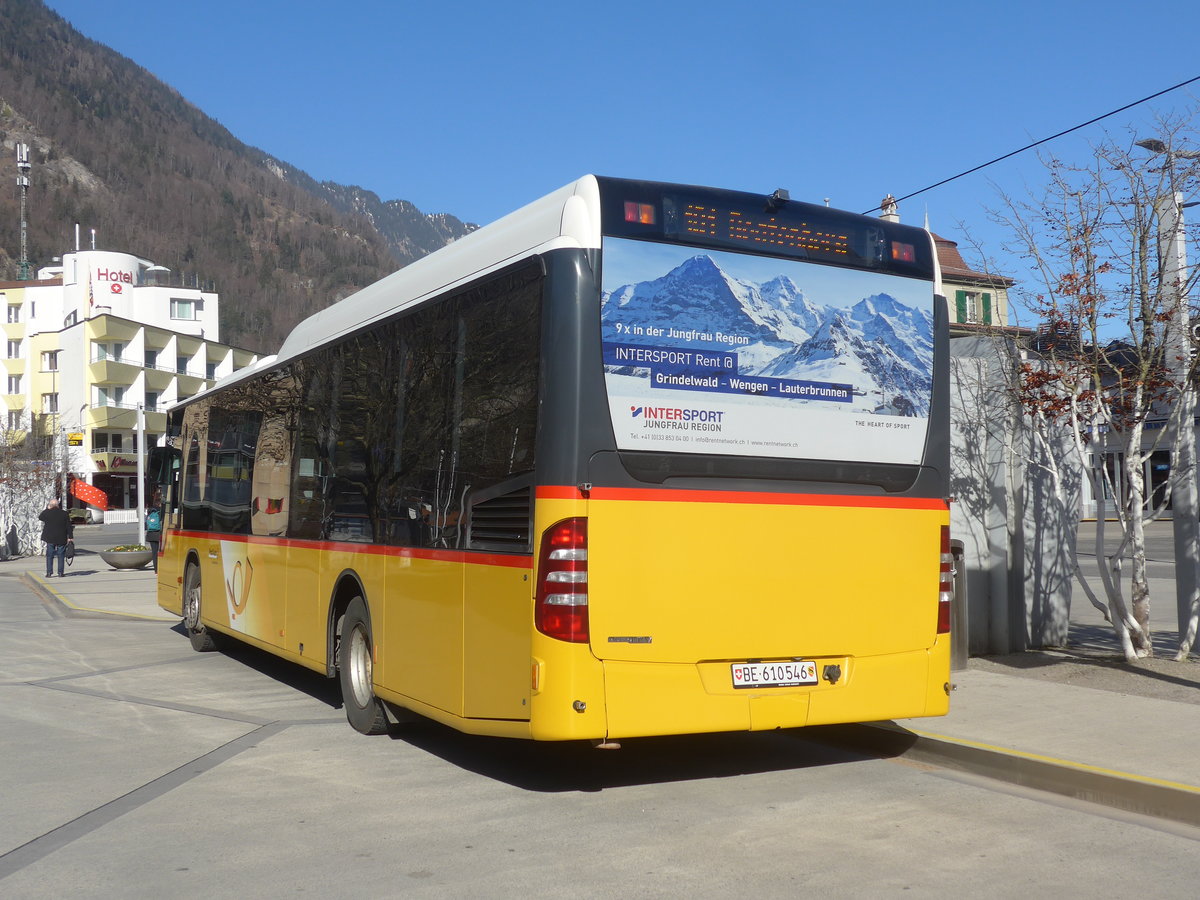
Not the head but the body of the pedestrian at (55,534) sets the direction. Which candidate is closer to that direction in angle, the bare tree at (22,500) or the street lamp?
the bare tree

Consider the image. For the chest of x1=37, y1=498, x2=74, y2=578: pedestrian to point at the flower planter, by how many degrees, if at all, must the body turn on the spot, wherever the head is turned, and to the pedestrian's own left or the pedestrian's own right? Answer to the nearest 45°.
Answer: approximately 45° to the pedestrian's own right

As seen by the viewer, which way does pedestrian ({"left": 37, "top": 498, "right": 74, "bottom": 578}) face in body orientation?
away from the camera

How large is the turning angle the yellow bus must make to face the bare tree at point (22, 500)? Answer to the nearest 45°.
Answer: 0° — it already faces it

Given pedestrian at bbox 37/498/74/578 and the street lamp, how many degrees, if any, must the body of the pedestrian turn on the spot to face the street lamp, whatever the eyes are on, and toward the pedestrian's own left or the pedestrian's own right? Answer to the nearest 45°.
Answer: approximately 180°

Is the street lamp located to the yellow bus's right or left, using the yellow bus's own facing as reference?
on its right

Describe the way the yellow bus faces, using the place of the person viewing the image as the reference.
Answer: facing away from the viewer and to the left of the viewer

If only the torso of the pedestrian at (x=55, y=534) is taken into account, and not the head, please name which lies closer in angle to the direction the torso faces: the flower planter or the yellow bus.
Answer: the flower planter

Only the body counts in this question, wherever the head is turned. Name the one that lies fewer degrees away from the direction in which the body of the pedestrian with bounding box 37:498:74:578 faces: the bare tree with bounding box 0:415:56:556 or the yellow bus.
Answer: the bare tree

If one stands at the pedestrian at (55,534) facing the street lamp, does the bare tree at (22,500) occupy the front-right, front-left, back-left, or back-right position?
back-left
